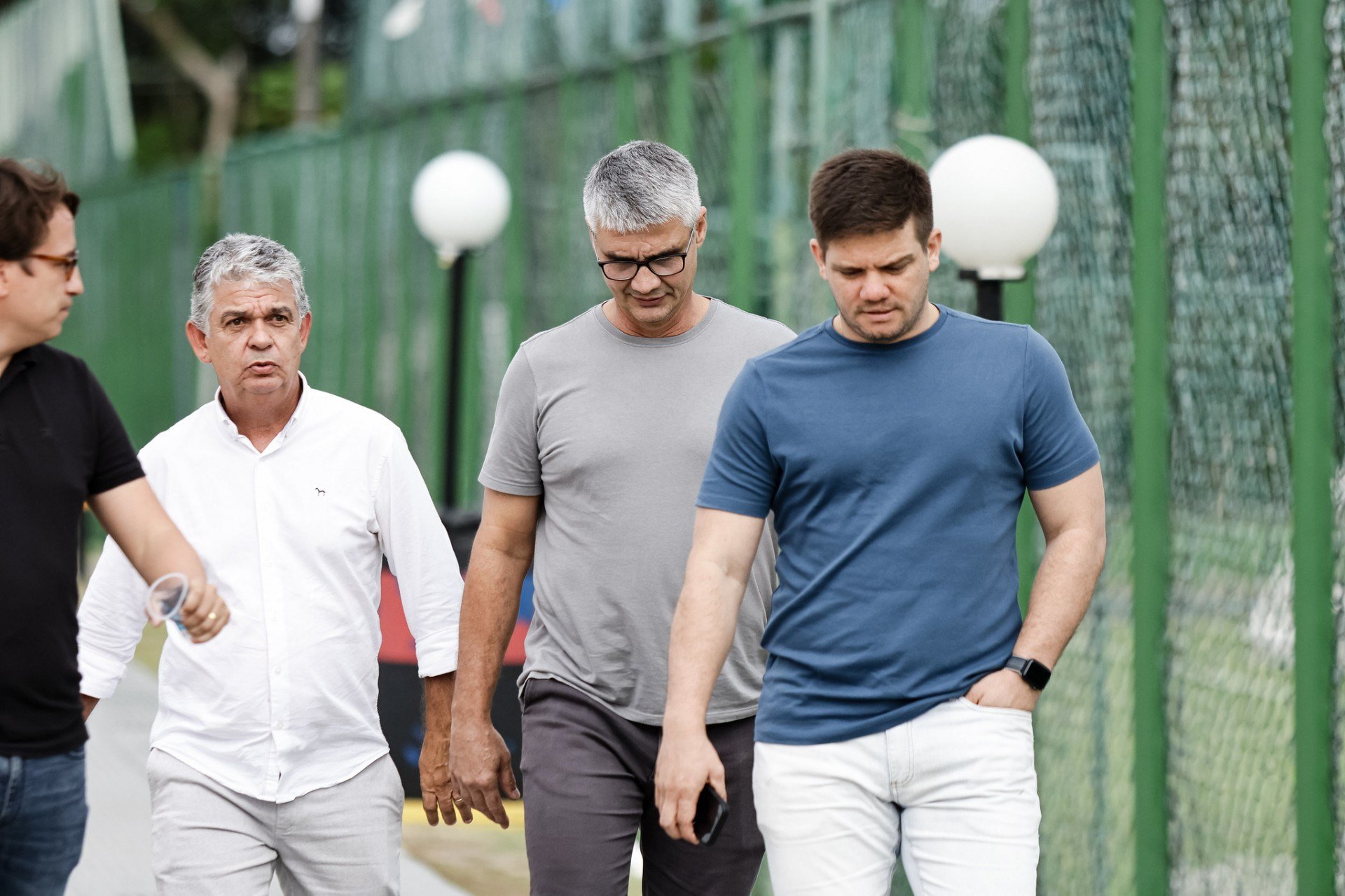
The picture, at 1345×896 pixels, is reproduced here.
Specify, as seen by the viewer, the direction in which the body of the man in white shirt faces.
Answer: toward the camera

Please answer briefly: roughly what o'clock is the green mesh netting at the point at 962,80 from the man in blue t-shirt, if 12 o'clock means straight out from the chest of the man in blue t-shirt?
The green mesh netting is roughly at 6 o'clock from the man in blue t-shirt.

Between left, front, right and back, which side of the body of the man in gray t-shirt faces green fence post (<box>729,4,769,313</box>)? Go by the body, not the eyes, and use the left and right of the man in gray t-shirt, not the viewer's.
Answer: back

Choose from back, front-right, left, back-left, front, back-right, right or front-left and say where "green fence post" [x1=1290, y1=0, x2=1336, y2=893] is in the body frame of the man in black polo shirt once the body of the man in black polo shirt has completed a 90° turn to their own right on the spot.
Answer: back-left

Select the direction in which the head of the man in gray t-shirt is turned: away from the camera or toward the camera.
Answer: toward the camera

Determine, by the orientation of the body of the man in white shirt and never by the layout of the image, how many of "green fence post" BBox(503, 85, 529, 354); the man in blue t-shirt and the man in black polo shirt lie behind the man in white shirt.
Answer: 1

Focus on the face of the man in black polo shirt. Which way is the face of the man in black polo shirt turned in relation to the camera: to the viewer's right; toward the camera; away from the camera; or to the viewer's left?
to the viewer's right

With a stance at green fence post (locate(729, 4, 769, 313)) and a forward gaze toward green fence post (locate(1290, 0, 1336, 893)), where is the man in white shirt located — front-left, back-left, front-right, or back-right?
front-right

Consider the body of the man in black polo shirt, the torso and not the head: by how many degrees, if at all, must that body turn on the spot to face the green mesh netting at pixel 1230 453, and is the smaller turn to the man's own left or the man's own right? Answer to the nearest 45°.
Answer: approximately 45° to the man's own left

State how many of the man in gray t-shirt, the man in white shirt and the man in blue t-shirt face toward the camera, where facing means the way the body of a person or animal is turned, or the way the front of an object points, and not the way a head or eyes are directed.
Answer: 3

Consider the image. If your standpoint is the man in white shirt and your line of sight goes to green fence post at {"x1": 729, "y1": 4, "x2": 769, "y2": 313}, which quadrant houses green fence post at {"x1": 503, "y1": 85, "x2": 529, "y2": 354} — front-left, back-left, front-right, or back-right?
front-left

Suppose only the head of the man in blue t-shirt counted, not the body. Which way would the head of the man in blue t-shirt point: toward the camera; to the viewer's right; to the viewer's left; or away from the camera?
toward the camera

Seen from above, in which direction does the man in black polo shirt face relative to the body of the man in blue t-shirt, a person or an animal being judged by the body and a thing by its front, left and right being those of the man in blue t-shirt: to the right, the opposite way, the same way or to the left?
to the left

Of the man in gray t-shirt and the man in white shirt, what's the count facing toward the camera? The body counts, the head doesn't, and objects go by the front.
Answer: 2

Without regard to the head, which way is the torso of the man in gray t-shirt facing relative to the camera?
toward the camera
